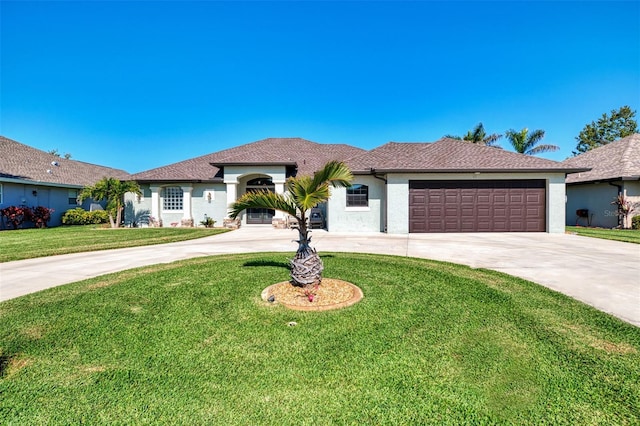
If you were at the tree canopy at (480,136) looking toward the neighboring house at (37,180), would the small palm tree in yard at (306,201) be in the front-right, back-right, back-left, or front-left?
front-left

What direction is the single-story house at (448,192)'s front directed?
toward the camera

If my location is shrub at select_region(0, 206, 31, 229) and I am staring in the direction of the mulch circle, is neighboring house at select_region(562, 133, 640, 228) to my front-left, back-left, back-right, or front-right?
front-left

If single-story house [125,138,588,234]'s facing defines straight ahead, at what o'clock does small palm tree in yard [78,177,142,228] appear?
The small palm tree in yard is roughly at 3 o'clock from the single-story house.

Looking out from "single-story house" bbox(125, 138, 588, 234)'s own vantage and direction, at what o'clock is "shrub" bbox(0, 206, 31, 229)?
The shrub is roughly at 3 o'clock from the single-story house.

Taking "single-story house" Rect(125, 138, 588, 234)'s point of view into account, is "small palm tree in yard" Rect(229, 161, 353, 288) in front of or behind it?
in front

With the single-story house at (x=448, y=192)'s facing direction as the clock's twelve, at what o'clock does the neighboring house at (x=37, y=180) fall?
The neighboring house is roughly at 3 o'clock from the single-story house.

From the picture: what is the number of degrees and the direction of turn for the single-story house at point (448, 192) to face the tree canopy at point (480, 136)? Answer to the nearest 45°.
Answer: approximately 135° to its left

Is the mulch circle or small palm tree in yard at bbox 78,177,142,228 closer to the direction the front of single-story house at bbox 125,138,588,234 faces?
the mulch circle

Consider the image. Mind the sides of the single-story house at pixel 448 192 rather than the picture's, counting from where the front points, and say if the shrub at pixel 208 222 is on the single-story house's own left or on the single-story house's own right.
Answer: on the single-story house's own right

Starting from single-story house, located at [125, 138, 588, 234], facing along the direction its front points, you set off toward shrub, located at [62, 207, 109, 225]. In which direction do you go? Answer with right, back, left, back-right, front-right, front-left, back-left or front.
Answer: right

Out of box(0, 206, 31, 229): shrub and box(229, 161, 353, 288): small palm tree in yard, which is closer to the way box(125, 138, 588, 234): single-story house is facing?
the small palm tree in yard

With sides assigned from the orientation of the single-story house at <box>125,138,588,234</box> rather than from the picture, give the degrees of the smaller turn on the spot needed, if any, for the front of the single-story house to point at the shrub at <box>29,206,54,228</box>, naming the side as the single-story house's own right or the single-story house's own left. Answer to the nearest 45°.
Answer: approximately 90° to the single-story house's own right

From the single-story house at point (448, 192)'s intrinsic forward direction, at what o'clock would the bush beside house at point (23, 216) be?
The bush beside house is roughly at 3 o'clock from the single-story house.
